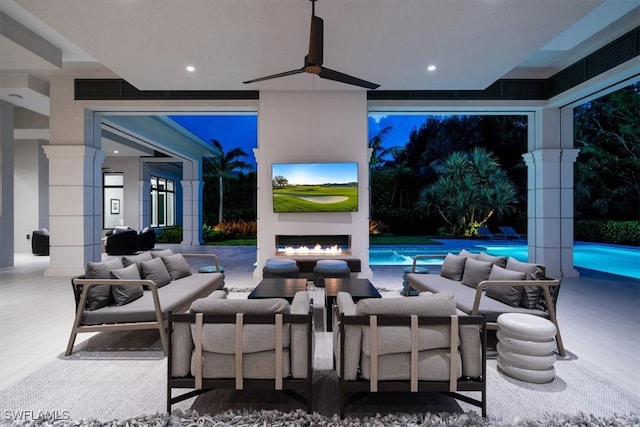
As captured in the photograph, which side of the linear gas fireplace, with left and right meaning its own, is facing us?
front

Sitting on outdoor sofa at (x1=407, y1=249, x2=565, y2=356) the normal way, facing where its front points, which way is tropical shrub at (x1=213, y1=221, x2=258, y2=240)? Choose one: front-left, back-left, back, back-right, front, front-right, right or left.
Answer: right

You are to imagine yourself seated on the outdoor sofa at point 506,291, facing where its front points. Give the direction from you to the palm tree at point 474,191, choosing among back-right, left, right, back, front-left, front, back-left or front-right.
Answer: back-right

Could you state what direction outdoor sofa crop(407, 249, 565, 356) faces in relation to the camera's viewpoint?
facing the viewer and to the left of the viewer

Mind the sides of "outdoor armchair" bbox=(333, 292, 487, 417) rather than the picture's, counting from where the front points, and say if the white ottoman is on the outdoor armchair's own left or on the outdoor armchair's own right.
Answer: on the outdoor armchair's own right

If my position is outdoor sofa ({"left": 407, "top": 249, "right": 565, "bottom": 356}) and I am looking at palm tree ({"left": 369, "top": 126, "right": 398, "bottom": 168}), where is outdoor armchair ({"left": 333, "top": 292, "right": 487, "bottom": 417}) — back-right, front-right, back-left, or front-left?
back-left

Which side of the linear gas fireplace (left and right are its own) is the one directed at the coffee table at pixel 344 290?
front

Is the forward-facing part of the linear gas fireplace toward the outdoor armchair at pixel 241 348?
yes

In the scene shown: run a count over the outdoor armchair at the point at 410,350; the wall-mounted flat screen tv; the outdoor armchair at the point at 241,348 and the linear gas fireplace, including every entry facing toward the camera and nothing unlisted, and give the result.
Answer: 2

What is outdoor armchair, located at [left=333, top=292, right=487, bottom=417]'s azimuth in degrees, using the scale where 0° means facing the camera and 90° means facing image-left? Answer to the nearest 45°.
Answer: approximately 180°

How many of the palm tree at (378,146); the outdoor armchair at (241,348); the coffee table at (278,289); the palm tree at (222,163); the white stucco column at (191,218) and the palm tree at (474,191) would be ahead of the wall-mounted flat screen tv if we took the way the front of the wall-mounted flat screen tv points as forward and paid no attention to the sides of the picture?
2

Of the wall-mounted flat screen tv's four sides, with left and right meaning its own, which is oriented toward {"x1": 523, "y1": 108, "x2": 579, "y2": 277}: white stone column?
left

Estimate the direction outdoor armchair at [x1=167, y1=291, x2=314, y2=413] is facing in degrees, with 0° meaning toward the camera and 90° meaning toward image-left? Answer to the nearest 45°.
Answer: approximately 180°

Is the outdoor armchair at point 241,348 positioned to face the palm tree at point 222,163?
yes

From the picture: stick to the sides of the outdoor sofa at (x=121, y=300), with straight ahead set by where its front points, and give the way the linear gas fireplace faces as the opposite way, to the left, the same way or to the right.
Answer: to the right

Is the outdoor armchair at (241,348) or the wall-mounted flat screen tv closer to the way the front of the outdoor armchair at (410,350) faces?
the wall-mounted flat screen tv

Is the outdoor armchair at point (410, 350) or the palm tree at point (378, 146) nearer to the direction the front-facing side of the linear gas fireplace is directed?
the outdoor armchair

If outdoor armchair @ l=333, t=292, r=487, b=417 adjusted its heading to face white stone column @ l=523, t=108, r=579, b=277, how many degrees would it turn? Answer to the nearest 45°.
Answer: approximately 45° to its right

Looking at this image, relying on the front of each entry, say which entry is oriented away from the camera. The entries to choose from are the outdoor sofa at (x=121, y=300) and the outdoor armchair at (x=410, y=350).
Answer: the outdoor armchair at (x=410, y=350)

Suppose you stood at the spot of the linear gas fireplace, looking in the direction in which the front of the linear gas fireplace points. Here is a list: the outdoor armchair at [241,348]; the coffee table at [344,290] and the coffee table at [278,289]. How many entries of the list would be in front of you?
3

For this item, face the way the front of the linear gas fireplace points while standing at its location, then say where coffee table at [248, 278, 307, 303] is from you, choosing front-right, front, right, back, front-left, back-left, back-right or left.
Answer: front
